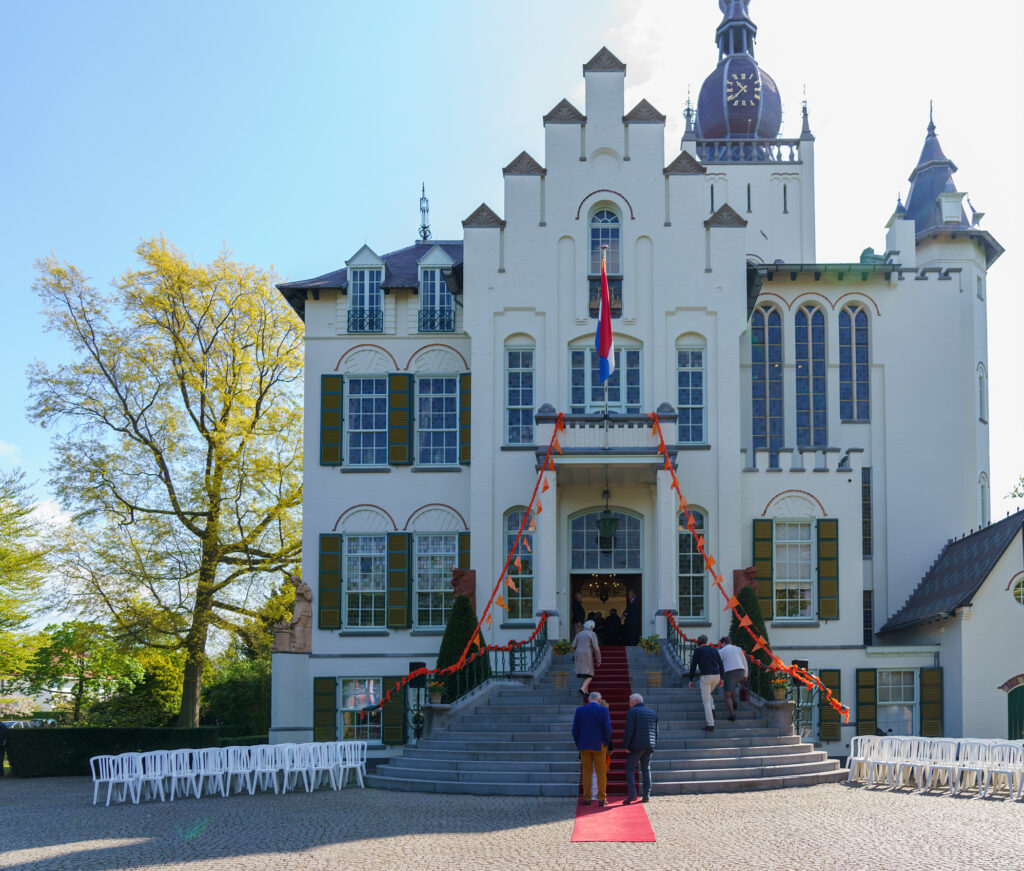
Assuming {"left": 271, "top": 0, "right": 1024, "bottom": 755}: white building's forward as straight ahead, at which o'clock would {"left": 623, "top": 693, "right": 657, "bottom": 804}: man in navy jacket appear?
The man in navy jacket is roughly at 12 o'clock from the white building.

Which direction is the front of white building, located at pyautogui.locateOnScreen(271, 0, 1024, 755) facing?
toward the camera

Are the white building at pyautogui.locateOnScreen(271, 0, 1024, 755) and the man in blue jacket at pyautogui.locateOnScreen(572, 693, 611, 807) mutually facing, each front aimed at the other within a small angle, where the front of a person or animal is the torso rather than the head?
yes

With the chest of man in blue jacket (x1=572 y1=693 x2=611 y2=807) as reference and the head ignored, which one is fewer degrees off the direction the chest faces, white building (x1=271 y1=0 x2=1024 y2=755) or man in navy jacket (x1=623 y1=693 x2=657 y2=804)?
the white building

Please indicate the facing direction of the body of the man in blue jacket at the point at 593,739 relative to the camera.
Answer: away from the camera

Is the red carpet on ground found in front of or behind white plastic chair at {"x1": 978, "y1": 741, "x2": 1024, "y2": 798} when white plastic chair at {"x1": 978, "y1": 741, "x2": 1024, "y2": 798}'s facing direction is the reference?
in front

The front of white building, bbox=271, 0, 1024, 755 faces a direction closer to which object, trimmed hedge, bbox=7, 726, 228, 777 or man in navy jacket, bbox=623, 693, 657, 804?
the man in navy jacket

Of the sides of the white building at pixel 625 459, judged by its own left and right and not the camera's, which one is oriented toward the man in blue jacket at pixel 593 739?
front

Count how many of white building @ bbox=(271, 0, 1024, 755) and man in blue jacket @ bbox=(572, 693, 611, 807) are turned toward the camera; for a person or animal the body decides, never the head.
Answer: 1

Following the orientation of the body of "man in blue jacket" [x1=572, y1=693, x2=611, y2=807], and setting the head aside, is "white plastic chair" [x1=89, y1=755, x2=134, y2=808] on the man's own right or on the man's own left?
on the man's own left

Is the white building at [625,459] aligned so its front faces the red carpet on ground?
yes

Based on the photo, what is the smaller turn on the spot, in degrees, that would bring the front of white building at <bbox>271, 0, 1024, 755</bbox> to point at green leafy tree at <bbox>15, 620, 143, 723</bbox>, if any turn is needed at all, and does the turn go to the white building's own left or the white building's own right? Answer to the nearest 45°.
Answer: approximately 135° to the white building's own right
